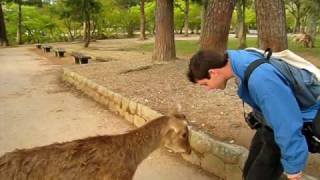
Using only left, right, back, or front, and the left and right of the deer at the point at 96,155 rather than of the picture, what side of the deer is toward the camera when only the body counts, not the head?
right

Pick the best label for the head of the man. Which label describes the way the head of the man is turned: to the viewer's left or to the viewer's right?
to the viewer's left

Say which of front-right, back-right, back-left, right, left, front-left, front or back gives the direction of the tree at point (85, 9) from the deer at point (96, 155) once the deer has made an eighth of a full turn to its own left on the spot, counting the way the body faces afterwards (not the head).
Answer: front-left
